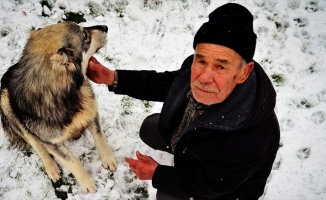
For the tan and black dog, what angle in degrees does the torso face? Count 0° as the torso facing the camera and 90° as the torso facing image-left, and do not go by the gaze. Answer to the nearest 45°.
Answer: approximately 315°

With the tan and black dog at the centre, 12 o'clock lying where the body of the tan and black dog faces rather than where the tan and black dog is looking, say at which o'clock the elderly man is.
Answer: The elderly man is roughly at 12 o'clock from the tan and black dog.
